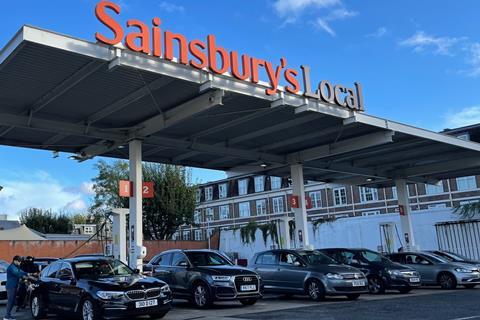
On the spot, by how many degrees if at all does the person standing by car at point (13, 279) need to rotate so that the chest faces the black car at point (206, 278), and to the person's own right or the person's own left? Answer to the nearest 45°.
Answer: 0° — they already face it

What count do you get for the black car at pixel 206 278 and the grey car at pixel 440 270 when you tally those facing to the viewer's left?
0

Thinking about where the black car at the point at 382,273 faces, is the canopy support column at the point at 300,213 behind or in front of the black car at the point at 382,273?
behind

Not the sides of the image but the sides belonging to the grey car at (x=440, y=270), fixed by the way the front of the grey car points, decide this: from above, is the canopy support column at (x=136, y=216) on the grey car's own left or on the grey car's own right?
on the grey car's own right

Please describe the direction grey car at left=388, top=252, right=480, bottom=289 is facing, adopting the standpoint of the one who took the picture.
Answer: facing the viewer and to the right of the viewer

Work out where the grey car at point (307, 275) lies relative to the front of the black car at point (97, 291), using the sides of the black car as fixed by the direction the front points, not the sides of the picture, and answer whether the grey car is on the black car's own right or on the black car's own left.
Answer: on the black car's own left

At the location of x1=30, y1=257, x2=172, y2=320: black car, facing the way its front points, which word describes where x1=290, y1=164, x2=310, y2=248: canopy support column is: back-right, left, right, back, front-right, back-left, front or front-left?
left

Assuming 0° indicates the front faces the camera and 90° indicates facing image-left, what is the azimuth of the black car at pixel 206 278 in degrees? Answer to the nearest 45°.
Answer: approximately 315°

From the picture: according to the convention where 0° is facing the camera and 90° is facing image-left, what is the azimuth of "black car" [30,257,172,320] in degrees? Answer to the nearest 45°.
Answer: approximately 315°

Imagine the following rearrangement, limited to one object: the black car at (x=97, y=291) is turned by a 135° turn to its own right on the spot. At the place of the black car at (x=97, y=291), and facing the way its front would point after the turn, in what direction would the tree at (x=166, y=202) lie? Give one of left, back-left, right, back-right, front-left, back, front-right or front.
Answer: right

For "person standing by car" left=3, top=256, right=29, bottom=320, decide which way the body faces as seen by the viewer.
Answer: to the viewer's right

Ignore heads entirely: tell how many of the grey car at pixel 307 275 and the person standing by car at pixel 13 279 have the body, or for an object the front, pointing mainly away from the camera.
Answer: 0

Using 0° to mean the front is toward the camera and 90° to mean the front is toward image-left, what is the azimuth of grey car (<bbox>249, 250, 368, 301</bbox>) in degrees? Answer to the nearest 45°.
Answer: approximately 315°

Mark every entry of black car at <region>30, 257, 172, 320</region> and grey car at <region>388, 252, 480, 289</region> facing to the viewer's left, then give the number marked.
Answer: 0

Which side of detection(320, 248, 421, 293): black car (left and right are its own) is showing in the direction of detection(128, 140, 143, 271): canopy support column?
right
